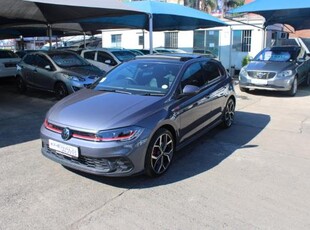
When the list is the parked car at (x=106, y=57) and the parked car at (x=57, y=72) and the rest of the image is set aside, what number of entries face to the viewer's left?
0

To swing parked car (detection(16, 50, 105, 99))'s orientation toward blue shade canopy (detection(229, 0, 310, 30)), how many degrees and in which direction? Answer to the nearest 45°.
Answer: approximately 45° to its left

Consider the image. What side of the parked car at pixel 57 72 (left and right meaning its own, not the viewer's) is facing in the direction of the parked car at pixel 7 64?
back

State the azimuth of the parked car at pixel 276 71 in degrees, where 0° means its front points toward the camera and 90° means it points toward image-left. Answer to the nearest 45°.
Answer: approximately 45°

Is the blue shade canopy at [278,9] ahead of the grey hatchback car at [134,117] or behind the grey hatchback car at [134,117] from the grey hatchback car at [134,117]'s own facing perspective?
behind

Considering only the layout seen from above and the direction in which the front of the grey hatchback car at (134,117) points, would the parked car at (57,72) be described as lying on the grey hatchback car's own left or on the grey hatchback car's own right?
on the grey hatchback car's own right

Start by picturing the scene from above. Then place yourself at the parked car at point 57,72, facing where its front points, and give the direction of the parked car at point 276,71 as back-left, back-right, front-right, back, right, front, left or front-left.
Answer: front-left

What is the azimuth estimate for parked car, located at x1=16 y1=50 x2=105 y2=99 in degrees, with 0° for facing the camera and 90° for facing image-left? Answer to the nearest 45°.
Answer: approximately 315°
